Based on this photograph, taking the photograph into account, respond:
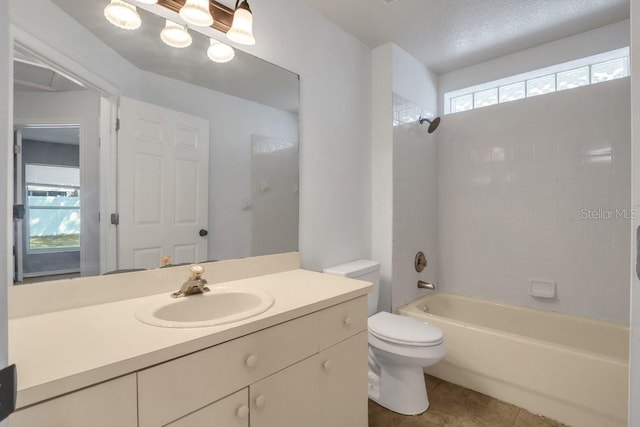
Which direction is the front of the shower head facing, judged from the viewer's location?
facing the viewer and to the right of the viewer

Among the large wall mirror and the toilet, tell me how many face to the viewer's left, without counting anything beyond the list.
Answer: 0

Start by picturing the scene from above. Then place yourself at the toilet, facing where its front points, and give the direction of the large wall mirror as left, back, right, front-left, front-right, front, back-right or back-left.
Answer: right

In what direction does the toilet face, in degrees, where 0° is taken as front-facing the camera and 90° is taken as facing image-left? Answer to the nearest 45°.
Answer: approximately 315°

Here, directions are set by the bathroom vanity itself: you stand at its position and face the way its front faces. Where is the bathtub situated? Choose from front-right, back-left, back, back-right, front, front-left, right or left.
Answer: front-left

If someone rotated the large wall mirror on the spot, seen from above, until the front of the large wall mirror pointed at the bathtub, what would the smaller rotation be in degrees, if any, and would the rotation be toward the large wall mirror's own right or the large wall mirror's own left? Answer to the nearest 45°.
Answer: approximately 45° to the large wall mirror's own left

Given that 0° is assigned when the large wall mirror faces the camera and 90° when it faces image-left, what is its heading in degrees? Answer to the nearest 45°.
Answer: approximately 315°

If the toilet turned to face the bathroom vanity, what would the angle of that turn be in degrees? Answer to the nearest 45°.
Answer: approximately 90° to its right
